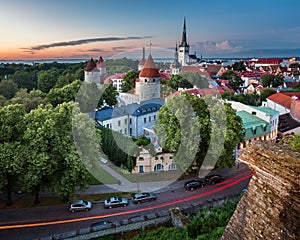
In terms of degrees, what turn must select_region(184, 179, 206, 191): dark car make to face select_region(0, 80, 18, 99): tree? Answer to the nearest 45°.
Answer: approximately 90° to its right

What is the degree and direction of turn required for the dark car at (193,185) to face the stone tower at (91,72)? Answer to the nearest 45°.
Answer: approximately 90° to its right

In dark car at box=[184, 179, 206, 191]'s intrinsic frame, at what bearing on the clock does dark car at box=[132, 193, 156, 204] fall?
dark car at box=[132, 193, 156, 204] is roughly at 12 o'clock from dark car at box=[184, 179, 206, 191].

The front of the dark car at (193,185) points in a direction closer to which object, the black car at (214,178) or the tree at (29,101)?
the tree

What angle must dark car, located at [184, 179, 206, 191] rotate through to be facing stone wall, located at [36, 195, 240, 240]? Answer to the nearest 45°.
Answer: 0° — it already faces it

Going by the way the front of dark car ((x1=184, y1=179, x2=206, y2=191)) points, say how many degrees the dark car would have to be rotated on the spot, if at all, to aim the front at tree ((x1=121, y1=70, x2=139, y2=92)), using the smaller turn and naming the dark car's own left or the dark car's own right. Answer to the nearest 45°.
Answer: approximately 135° to the dark car's own right

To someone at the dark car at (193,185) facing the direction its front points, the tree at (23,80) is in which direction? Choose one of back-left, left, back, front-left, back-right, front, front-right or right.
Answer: right
